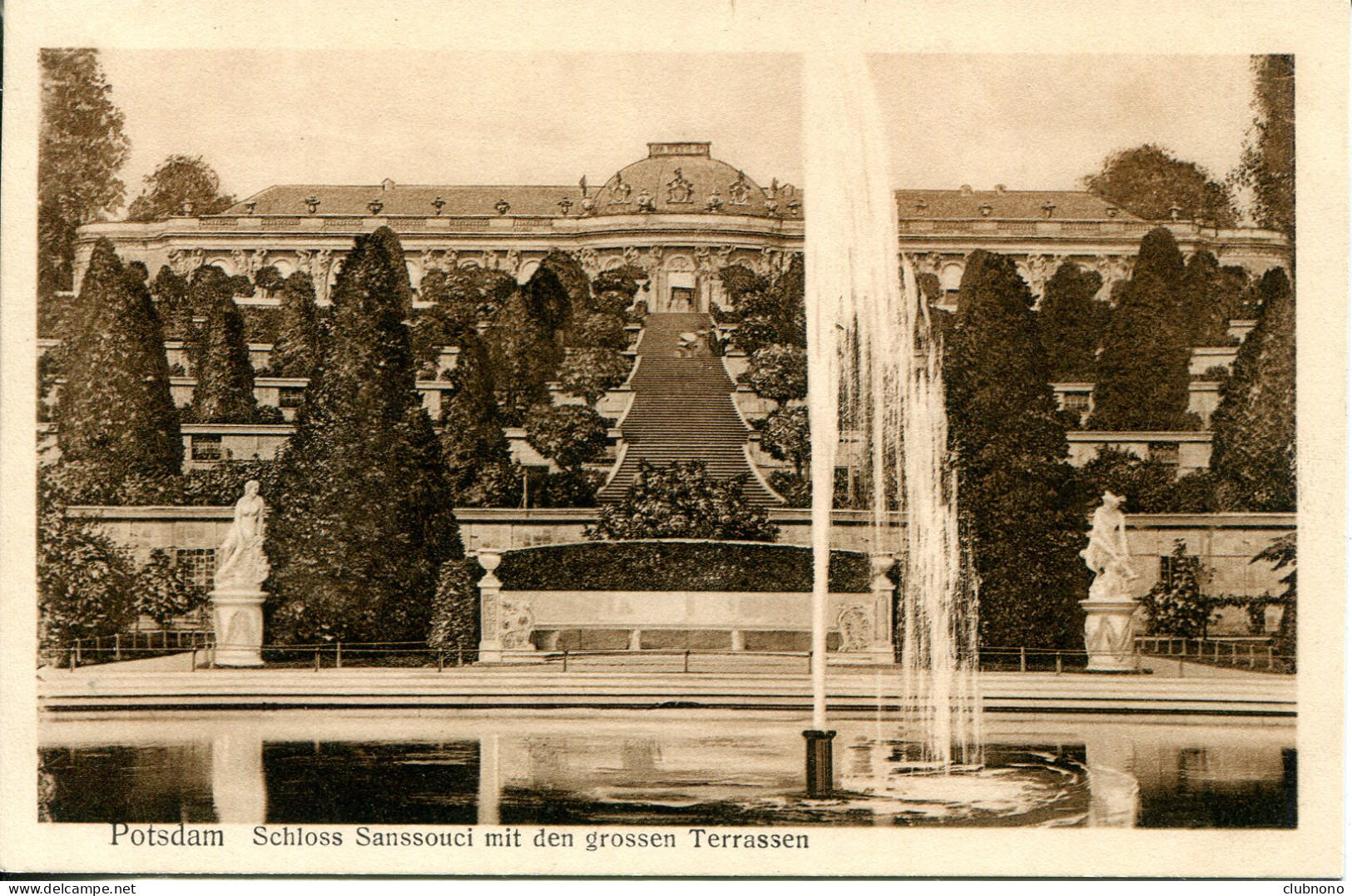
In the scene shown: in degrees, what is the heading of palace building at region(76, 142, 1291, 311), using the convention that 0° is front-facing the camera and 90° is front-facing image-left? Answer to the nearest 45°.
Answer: approximately 0°

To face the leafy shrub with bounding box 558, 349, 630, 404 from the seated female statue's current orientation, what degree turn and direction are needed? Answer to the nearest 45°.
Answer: approximately 135° to its left

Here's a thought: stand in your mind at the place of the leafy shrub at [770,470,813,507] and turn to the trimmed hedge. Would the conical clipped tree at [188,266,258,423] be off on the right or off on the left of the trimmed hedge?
right

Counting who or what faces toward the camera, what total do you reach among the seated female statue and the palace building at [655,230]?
2
